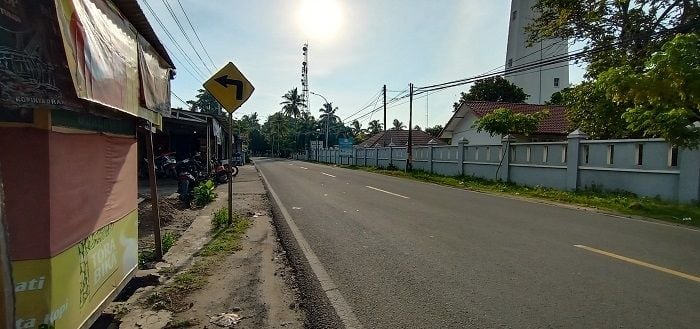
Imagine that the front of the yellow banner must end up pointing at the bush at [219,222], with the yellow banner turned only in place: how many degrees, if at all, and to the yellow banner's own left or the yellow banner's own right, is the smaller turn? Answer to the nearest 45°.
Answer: approximately 90° to the yellow banner's own left

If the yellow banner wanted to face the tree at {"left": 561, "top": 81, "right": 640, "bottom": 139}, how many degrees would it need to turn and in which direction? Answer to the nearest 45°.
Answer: approximately 45° to its left

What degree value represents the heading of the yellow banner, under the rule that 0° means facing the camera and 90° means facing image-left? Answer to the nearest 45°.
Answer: approximately 315°

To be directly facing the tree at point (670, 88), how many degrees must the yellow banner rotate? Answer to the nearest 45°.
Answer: approximately 45° to its left
